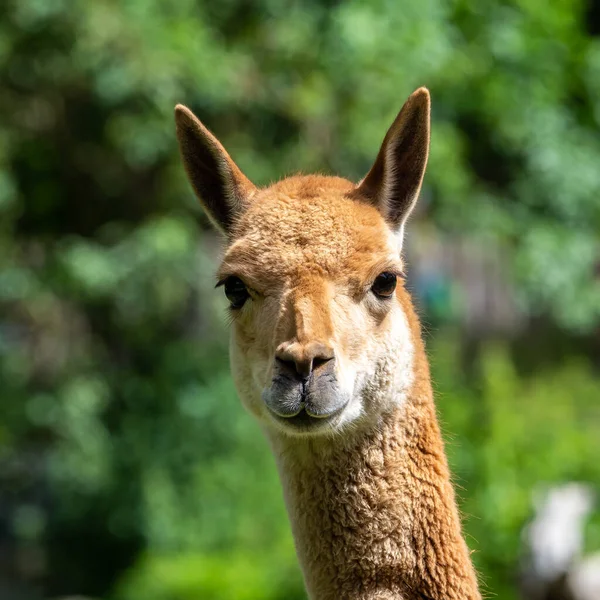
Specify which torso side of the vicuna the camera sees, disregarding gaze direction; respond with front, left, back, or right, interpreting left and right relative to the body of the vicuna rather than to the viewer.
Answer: front

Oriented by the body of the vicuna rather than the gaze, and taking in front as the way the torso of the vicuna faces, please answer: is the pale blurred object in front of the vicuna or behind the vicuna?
behind
